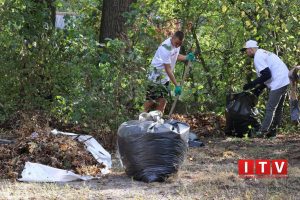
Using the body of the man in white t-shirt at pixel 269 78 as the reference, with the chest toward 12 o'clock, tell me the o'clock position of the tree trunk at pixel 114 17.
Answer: The tree trunk is roughly at 12 o'clock from the man in white t-shirt.

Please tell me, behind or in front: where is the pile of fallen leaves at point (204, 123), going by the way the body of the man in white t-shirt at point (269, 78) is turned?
in front

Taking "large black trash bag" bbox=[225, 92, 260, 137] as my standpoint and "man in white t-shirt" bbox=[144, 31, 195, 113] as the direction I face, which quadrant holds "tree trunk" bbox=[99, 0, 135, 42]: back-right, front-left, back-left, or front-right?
front-right

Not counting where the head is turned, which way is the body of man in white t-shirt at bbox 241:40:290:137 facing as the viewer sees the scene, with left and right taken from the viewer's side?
facing to the left of the viewer

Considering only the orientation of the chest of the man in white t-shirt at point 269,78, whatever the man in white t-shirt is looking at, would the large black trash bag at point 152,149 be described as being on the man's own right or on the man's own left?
on the man's own left

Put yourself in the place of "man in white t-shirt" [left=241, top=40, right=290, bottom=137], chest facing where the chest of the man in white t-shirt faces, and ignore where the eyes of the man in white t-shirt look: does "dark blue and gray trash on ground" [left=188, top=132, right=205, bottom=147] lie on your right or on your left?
on your left

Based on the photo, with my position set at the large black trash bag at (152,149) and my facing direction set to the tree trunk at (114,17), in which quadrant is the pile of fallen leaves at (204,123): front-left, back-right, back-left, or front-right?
front-right
